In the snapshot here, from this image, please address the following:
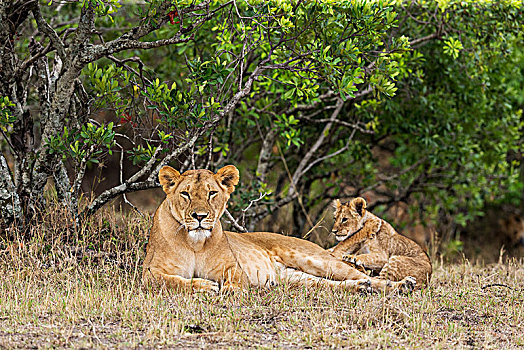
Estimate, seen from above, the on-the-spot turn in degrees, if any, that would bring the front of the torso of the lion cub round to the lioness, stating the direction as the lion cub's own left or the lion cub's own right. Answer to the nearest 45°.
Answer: approximately 45° to the lion cub's own left

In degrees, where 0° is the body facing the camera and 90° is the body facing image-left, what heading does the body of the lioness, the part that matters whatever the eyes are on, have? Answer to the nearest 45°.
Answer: approximately 45°

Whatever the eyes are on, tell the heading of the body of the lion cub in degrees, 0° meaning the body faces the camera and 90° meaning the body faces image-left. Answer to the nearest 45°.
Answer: approximately 90°

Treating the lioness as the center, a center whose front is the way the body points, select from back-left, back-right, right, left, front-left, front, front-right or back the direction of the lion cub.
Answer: back
